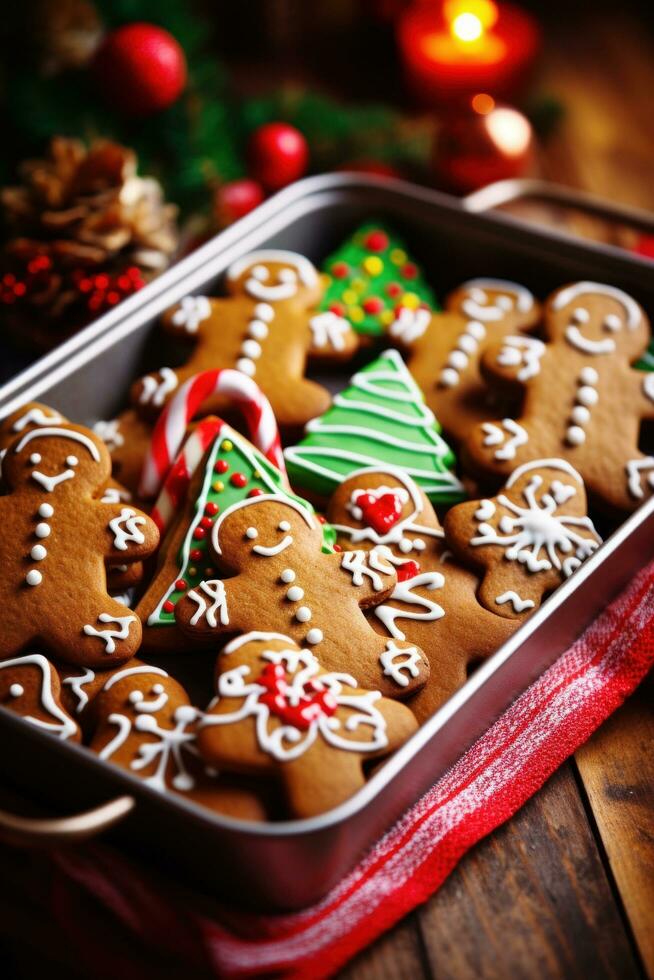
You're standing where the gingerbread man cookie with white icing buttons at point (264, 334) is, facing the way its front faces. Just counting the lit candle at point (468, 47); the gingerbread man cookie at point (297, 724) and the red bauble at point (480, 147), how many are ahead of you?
1

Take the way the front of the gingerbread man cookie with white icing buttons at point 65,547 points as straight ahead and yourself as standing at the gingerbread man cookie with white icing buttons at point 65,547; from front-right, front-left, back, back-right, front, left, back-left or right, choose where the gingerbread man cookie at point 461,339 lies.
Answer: back-left

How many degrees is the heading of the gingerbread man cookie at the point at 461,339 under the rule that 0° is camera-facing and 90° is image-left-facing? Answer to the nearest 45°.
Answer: approximately 0°

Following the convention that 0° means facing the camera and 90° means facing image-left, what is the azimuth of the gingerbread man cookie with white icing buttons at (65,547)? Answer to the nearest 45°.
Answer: approximately 0°

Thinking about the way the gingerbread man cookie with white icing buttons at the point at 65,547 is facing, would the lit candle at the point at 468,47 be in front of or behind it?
behind

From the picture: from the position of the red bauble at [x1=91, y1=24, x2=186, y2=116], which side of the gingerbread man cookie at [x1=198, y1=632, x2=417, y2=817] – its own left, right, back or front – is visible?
back

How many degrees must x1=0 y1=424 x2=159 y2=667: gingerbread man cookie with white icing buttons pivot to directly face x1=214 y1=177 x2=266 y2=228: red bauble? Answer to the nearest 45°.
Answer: approximately 180°
